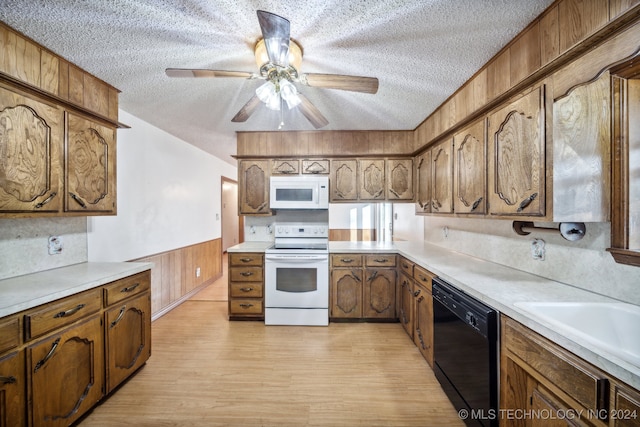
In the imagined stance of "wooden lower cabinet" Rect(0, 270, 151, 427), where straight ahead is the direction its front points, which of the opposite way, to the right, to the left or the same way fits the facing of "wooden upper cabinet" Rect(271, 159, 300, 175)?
to the right

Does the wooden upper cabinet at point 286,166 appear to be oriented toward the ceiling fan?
yes

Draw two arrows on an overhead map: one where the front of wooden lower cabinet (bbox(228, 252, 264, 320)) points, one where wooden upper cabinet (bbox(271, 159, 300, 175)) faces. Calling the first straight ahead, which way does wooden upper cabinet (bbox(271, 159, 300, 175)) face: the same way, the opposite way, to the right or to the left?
the same way

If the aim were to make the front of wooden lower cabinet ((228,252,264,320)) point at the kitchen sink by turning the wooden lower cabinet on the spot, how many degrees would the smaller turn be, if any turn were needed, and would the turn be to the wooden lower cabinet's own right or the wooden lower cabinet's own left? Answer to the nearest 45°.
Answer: approximately 45° to the wooden lower cabinet's own left

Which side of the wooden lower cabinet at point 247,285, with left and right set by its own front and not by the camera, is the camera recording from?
front

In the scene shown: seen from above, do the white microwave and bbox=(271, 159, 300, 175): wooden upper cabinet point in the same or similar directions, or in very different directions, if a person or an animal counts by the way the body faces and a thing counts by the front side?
same or similar directions

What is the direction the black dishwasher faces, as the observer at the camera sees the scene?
facing the viewer and to the left of the viewer

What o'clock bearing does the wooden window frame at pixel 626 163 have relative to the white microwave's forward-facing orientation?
The wooden window frame is roughly at 11 o'clock from the white microwave.

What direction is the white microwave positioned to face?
toward the camera

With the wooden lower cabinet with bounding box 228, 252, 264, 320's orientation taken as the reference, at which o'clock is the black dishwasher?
The black dishwasher is roughly at 11 o'clock from the wooden lower cabinet.

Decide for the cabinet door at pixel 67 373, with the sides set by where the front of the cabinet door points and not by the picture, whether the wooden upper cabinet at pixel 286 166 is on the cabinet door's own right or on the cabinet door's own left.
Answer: on the cabinet door's own left

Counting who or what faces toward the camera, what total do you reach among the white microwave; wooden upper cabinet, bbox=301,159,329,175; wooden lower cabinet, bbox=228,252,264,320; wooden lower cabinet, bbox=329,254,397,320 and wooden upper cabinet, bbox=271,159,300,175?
5

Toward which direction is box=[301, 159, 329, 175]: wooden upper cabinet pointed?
toward the camera

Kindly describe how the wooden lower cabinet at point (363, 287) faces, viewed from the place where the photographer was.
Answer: facing the viewer

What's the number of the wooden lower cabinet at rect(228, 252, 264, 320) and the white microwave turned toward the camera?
2

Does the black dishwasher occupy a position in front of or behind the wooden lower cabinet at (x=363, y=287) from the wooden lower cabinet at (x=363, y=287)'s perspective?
in front
